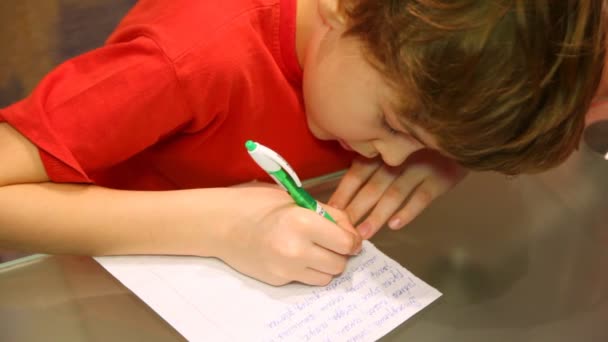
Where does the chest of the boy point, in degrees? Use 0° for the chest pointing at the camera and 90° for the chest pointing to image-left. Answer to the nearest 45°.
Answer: approximately 315°
